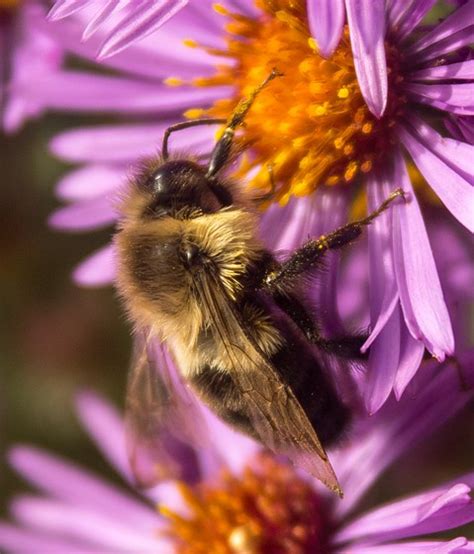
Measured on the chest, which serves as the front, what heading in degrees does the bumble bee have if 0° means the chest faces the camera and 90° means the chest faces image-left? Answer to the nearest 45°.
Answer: approximately 135°
